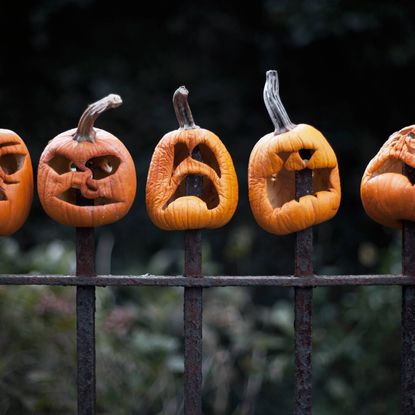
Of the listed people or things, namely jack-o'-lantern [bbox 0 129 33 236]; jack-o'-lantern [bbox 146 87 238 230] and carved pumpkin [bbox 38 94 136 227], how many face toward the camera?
3

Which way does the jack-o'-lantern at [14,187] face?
toward the camera

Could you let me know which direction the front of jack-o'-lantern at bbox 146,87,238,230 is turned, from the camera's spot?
facing the viewer

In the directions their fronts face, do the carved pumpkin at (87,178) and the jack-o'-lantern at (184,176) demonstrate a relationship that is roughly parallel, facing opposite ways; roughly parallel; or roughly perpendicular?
roughly parallel

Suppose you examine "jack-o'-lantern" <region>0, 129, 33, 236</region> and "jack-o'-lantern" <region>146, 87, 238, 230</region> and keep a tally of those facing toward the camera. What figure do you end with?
2

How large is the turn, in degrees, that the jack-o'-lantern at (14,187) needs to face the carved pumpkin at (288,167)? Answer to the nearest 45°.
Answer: approximately 90° to its left

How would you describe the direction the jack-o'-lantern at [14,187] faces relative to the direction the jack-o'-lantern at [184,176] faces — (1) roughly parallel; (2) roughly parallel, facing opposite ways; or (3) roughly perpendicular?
roughly parallel

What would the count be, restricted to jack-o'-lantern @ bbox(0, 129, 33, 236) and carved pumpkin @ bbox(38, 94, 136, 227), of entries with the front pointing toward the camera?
2

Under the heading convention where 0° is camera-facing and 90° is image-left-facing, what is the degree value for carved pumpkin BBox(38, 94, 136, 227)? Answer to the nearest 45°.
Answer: approximately 0°
